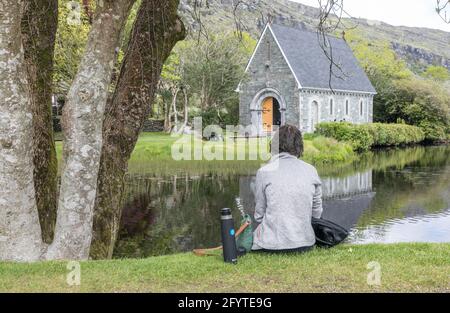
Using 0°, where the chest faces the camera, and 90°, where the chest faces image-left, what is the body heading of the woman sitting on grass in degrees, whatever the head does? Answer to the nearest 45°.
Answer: approximately 180°

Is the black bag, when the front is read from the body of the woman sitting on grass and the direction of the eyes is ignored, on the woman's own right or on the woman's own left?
on the woman's own right

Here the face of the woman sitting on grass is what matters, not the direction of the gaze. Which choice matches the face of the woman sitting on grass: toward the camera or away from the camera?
away from the camera

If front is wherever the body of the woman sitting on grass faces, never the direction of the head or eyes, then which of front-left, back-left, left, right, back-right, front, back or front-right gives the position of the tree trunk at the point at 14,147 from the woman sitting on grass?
left

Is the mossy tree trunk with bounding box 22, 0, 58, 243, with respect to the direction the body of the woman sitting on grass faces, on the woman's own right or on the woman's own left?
on the woman's own left

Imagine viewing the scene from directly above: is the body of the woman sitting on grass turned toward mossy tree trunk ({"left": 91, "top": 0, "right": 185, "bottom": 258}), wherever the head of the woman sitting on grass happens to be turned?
no

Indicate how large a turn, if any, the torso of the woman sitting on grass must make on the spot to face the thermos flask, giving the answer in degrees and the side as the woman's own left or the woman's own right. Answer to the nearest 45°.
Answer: approximately 90° to the woman's own left

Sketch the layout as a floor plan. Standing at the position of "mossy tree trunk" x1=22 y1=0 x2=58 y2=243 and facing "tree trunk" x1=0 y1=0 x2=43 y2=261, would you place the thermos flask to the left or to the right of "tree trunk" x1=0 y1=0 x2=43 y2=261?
left

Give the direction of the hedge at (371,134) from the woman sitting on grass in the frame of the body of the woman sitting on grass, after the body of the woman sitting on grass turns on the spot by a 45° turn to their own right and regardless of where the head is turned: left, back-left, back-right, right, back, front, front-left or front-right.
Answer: front-left

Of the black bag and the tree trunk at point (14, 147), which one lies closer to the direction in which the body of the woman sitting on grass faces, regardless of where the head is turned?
the black bag

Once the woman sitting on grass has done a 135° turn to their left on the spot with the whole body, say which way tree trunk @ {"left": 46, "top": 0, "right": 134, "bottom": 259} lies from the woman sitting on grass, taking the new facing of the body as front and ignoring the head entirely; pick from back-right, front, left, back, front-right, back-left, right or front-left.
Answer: front-right
